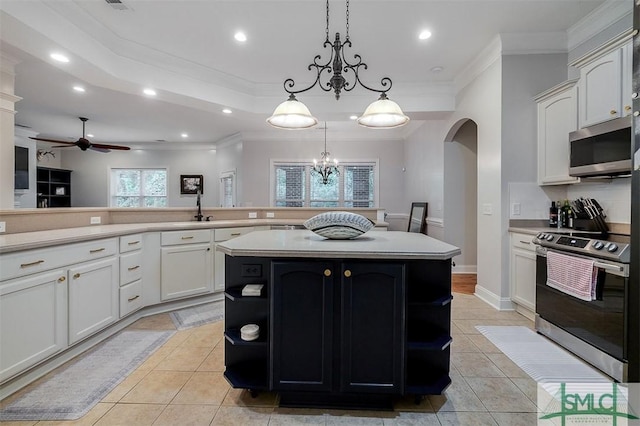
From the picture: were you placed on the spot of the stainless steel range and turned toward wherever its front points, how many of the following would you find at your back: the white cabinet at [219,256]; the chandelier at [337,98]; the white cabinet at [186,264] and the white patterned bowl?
0

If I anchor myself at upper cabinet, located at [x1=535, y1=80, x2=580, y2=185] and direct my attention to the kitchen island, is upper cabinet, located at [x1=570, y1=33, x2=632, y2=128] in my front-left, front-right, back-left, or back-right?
front-left

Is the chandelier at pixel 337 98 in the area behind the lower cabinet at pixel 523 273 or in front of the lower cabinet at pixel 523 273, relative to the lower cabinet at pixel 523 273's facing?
in front

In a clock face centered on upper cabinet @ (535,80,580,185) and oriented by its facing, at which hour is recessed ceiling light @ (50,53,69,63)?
The recessed ceiling light is roughly at 12 o'clock from the upper cabinet.

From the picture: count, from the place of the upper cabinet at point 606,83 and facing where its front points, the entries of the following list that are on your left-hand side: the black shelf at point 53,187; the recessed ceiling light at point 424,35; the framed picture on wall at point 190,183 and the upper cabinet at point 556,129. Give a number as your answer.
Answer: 0

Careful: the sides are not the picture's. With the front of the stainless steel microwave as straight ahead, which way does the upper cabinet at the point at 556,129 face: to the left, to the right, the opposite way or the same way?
the same way

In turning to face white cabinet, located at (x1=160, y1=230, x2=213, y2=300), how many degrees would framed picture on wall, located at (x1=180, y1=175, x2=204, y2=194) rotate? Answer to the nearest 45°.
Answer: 0° — it already faces it

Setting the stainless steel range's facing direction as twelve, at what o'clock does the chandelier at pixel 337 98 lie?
The chandelier is roughly at 12 o'clock from the stainless steel range.

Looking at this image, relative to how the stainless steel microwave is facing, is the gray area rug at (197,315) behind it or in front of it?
in front

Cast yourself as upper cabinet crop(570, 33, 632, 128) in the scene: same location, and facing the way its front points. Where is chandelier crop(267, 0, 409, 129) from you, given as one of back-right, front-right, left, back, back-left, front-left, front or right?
front

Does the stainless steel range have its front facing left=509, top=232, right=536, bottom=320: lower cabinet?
no

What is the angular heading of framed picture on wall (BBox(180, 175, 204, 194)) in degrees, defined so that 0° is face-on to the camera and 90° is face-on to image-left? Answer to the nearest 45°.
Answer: approximately 0°

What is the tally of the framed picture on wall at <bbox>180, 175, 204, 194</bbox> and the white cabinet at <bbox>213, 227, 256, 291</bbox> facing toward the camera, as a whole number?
2

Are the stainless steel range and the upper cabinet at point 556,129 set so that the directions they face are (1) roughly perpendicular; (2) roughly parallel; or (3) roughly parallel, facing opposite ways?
roughly parallel

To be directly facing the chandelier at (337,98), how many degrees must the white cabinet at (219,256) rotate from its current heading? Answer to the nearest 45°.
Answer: approximately 45° to its left

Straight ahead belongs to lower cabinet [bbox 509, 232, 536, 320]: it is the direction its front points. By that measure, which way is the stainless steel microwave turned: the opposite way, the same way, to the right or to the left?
the same way

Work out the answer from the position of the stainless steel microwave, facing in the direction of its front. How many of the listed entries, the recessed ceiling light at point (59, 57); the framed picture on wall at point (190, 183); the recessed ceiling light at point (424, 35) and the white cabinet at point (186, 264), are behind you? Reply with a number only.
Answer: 0

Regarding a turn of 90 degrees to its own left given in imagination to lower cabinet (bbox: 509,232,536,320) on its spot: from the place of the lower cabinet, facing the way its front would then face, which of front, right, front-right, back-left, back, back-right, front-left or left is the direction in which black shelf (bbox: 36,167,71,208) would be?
back-right

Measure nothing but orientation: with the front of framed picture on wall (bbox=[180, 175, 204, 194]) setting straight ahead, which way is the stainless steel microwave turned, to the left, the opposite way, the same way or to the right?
to the right

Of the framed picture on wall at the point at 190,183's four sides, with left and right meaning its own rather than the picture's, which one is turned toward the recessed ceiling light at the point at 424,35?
front

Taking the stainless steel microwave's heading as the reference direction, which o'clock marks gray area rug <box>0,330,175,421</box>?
The gray area rug is roughly at 12 o'clock from the stainless steel microwave.

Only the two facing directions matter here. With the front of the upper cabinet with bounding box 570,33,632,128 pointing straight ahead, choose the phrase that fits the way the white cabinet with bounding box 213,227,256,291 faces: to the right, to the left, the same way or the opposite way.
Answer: to the left

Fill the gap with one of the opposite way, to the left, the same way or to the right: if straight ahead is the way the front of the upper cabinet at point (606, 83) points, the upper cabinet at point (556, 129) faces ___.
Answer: the same way

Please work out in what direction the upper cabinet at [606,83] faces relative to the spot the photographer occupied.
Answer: facing the viewer and to the left of the viewer

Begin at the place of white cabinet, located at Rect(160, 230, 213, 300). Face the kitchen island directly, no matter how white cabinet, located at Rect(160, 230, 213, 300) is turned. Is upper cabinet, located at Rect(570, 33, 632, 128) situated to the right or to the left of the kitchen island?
left

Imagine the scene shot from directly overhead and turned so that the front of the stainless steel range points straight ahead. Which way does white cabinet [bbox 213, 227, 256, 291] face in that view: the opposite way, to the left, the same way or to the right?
to the left
